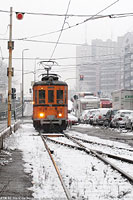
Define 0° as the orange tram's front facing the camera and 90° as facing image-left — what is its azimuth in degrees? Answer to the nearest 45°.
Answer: approximately 0°
